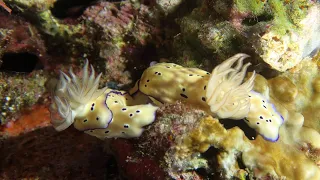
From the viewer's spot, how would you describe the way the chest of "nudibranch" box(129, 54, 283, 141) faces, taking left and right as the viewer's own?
facing to the left of the viewer

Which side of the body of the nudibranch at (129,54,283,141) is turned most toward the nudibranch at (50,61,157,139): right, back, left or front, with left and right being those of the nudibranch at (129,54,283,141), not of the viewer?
front
